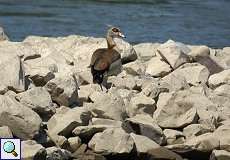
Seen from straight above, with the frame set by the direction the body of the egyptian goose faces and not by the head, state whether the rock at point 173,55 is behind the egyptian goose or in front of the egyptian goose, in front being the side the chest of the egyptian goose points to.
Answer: in front

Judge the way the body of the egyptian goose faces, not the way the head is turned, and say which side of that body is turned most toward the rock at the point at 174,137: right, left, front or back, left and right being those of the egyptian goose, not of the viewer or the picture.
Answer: right

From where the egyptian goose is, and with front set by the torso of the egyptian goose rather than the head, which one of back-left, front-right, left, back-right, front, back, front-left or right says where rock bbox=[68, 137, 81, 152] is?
back-right

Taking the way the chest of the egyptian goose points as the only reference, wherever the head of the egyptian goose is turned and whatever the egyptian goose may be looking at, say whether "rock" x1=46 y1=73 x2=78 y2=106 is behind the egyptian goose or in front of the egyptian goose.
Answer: behind

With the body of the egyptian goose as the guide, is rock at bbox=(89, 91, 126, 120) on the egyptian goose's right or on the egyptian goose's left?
on the egyptian goose's right

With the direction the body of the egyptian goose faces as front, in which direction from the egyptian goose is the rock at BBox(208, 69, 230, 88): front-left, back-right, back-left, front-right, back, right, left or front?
front-right

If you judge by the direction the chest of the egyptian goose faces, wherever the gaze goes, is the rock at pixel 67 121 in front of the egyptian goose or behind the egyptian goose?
behind

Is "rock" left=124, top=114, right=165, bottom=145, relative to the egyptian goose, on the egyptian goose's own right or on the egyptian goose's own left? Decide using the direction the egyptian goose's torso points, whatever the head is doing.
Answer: on the egyptian goose's own right

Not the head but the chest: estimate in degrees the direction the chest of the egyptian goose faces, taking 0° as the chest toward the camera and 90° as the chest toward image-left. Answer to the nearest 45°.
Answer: approximately 225°

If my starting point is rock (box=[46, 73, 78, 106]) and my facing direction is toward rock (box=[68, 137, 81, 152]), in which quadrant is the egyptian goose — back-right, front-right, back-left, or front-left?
back-left

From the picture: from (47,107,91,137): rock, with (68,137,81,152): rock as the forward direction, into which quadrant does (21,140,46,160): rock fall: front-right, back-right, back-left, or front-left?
front-right
